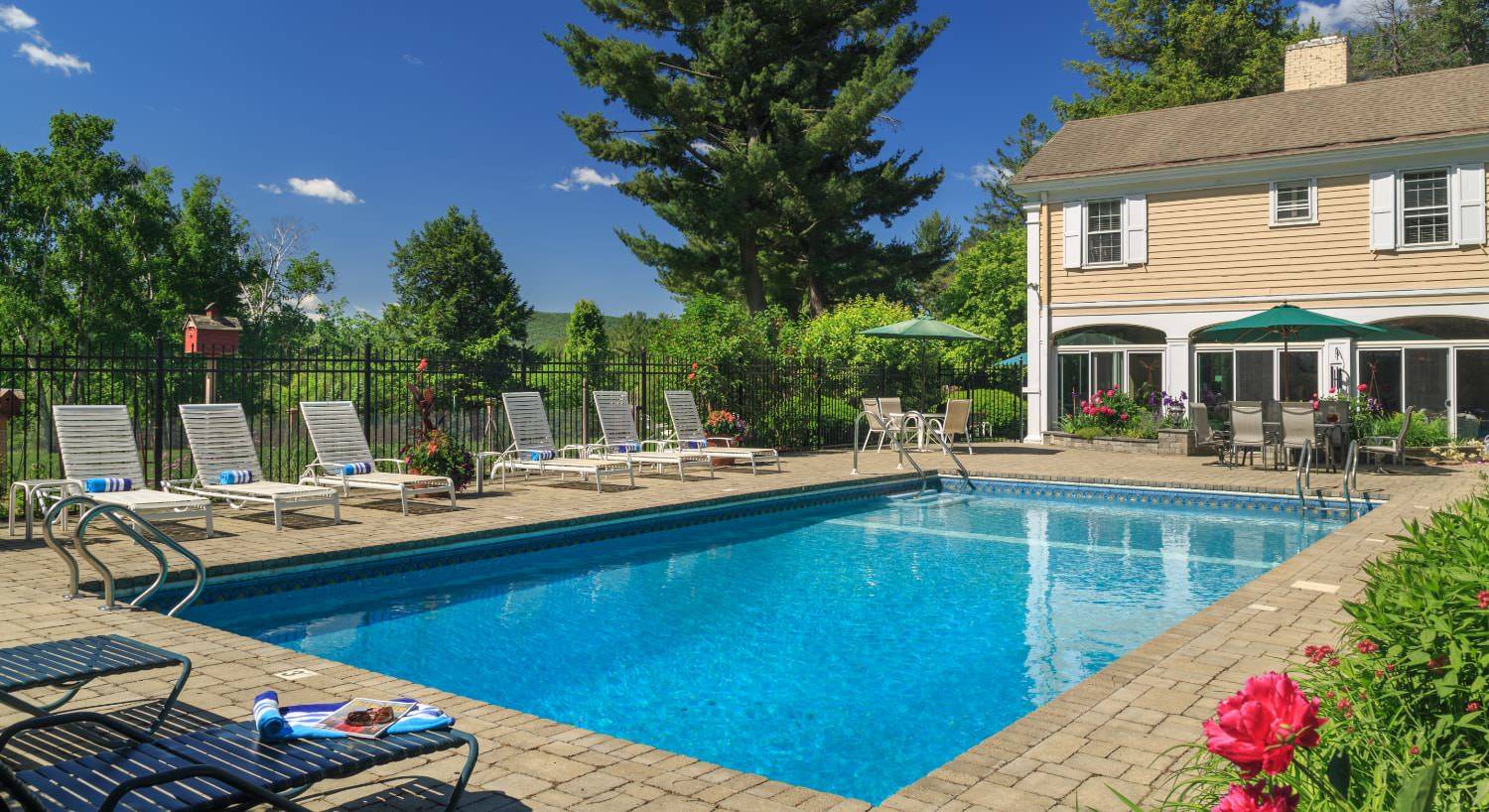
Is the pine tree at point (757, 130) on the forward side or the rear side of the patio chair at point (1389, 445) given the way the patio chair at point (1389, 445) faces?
on the forward side

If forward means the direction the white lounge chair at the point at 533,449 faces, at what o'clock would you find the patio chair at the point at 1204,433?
The patio chair is roughly at 10 o'clock from the white lounge chair.

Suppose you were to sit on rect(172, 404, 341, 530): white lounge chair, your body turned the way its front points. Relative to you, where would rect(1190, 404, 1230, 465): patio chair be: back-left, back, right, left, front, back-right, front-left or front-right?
front-left

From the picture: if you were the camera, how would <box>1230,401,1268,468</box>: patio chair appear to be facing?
facing away from the viewer

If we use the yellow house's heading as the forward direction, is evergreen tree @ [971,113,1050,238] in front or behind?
behind

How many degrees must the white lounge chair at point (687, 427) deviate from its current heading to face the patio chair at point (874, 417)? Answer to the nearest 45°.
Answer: approximately 90° to its left

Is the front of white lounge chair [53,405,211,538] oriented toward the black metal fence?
no

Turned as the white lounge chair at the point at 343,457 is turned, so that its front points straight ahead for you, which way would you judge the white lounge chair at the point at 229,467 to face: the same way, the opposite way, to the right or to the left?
the same way

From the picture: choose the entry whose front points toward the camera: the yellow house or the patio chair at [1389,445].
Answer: the yellow house

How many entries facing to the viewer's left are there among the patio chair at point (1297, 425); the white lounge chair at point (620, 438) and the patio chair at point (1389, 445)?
1

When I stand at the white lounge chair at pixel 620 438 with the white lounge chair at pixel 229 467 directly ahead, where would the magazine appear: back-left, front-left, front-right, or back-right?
front-left

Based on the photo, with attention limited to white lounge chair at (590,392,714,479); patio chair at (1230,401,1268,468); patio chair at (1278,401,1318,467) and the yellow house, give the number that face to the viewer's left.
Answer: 0

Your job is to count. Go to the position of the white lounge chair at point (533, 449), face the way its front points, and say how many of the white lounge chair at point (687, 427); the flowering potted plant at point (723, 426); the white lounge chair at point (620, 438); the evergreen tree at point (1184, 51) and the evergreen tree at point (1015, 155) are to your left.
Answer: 5

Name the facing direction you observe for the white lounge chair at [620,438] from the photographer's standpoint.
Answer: facing the viewer and to the right of the viewer

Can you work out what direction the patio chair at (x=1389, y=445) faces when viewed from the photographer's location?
facing to the left of the viewer

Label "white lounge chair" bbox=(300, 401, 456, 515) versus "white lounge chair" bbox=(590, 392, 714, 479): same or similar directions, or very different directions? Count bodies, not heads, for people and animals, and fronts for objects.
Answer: same or similar directions

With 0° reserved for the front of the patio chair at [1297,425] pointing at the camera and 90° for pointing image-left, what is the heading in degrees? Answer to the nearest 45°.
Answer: approximately 180°

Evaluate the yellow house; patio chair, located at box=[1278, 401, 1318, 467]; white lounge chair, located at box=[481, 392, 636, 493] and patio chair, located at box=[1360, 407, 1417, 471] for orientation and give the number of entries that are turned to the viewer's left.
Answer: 1
